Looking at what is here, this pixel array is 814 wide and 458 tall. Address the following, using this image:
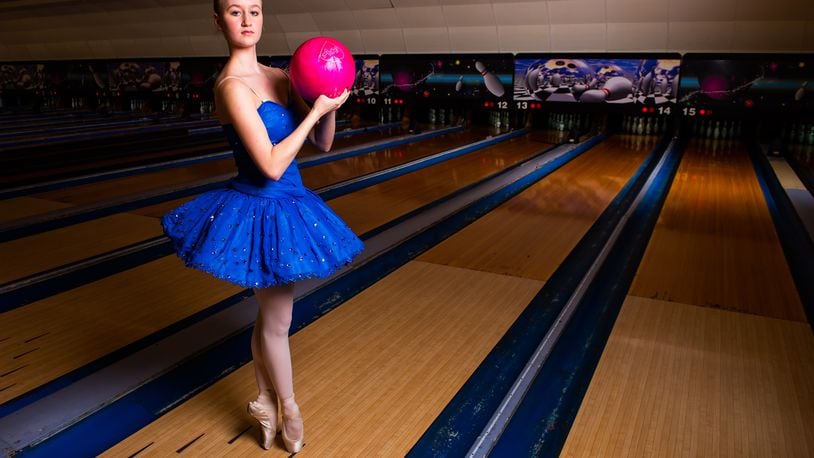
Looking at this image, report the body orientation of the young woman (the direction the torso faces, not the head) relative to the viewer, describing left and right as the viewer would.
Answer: facing the viewer and to the right of the viewer
